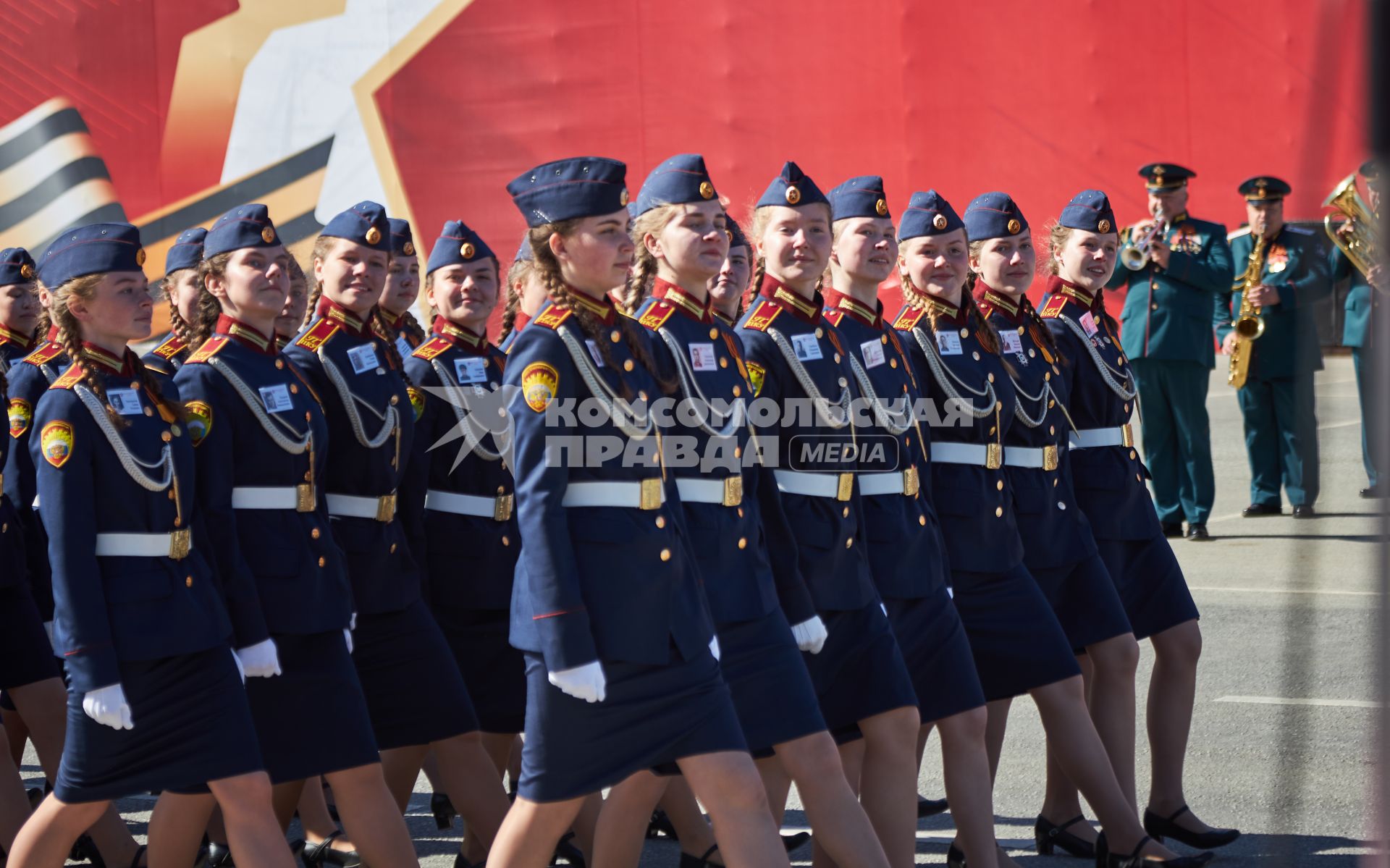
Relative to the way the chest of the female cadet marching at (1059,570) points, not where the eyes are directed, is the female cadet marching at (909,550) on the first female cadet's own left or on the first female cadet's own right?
on the first female cadet's own right

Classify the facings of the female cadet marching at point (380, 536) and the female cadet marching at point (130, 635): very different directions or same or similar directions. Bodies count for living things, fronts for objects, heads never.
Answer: same or similar directions

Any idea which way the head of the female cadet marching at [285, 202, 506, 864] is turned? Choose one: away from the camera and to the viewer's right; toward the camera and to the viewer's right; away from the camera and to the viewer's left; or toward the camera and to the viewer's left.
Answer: toward the camera and to the viewer's right

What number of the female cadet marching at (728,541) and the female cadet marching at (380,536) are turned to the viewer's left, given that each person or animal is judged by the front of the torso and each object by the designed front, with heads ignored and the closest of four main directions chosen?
0

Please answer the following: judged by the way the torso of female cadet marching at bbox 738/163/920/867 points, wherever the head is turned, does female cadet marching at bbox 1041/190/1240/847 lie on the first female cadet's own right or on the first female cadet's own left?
on the first female cadet's own left

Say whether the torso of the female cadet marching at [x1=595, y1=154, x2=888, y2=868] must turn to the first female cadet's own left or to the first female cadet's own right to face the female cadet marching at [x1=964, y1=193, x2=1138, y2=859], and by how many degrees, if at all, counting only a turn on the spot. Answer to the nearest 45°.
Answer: approximately 90° to the first female cadet's own left

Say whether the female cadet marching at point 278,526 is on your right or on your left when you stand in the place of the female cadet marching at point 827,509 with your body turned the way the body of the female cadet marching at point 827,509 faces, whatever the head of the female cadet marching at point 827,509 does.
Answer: on your right
